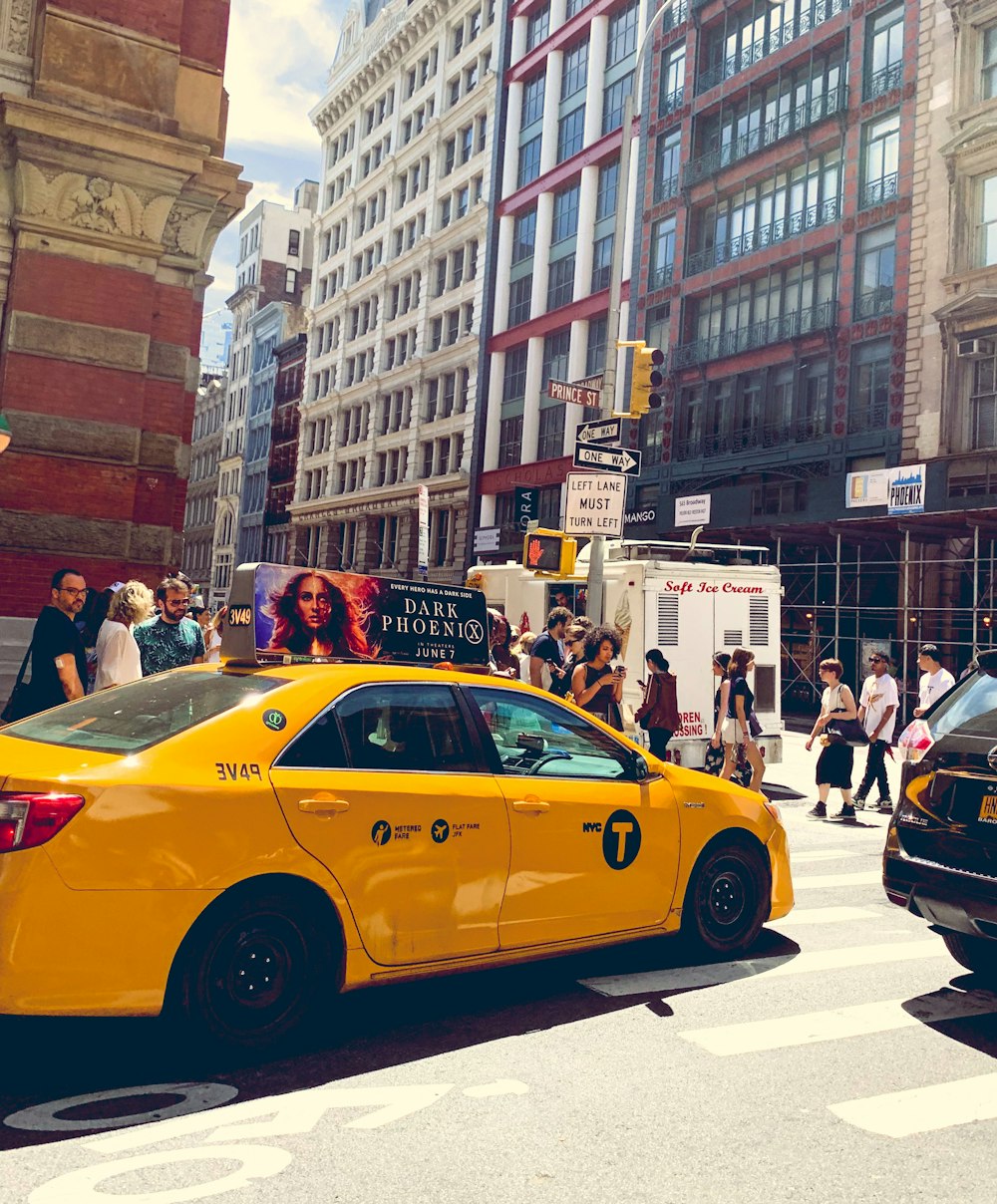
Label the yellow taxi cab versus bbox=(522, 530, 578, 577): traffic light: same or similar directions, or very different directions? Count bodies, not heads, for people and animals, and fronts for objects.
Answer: very different directions

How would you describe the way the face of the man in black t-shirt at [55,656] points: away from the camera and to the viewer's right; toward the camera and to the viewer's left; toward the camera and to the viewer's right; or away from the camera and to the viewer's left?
toward the camera and to the viewer's right

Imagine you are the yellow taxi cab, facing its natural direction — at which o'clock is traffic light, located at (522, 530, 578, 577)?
The traffic light is roughly at 11 o'clock from the yellow taxi cab.

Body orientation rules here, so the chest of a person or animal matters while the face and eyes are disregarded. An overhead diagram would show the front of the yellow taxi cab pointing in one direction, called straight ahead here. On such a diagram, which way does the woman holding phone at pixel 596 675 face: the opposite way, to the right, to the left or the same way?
to the right

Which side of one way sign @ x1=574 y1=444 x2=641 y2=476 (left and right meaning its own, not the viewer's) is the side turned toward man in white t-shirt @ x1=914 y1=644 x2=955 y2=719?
left

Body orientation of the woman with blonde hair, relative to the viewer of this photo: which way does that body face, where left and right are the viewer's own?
facing away from the viewer and to the right of the viewer

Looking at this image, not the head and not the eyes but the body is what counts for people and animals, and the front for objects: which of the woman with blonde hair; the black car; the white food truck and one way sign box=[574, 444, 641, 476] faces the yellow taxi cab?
the one way sign

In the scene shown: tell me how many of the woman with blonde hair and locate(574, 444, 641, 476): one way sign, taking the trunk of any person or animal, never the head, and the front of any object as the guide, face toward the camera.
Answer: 1

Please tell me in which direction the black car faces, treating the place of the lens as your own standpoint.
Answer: facing away from the viewer and to the right of the viewer

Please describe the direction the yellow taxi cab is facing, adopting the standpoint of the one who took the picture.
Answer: facing away from the viewer and to the right of the viewer

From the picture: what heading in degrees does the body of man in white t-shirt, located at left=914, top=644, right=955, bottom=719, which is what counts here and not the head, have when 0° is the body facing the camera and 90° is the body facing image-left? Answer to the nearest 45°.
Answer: approximately 45°
